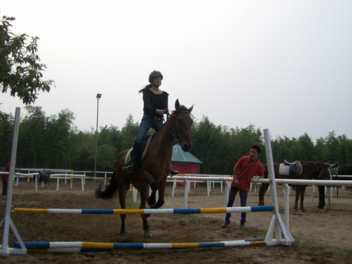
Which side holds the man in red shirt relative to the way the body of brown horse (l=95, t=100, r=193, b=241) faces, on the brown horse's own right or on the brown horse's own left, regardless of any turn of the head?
on the brown horse's own left

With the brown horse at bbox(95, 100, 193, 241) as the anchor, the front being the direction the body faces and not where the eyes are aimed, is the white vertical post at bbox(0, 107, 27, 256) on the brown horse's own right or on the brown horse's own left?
on the brown horse's own right

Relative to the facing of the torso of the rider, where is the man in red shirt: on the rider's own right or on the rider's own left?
on the rider's own left

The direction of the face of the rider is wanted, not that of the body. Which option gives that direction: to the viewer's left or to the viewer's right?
to the viewer's right

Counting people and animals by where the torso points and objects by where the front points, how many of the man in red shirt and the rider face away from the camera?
0

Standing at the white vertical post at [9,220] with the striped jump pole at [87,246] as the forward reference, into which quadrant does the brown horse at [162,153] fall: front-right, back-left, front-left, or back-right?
front-left

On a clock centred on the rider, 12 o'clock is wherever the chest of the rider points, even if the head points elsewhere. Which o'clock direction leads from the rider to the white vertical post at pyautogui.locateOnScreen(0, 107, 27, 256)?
The white vertical post is roughly at 3 o'clock from the rider.

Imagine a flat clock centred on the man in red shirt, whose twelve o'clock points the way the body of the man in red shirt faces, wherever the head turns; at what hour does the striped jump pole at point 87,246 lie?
The striped jump pole is roughly at 1 o'clock from the man in red shirt.

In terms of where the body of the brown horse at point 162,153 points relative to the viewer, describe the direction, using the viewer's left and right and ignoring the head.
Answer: facing the viewer and to the right of the viewer
